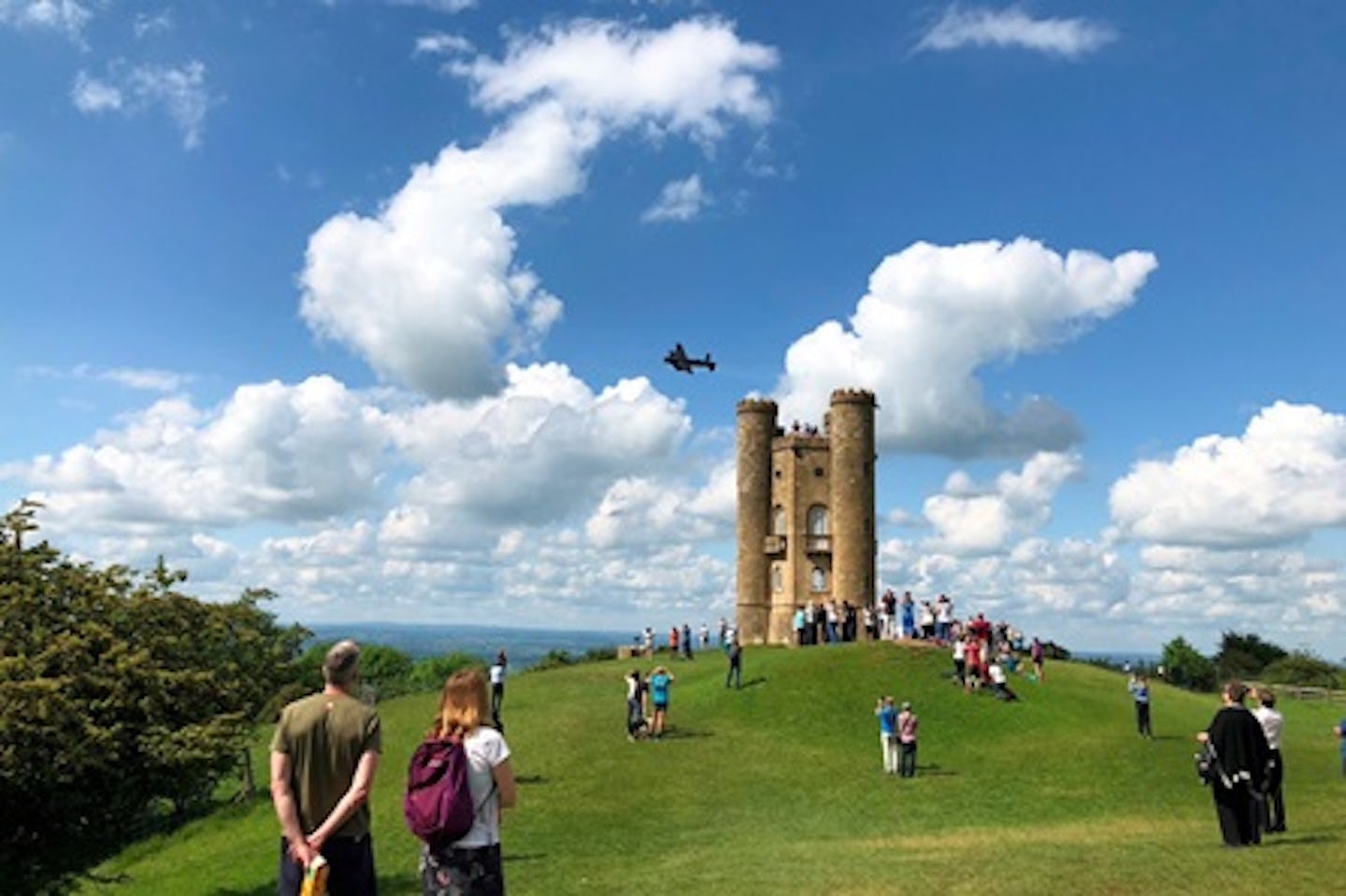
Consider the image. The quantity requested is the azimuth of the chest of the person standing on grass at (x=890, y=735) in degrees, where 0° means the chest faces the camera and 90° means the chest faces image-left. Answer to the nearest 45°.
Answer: approximately 135°

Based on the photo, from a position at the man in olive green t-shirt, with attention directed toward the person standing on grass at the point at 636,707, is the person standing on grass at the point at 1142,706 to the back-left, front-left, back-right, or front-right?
front-right

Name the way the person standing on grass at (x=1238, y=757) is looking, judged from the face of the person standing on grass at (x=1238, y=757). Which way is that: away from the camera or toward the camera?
away from the camera

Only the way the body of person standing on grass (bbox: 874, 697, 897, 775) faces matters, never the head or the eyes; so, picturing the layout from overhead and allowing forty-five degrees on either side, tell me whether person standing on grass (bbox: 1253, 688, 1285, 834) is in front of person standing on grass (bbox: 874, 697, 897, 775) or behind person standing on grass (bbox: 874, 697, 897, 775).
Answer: behind

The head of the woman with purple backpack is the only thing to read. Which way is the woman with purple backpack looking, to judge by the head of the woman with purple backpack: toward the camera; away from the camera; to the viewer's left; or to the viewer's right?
away from the camera

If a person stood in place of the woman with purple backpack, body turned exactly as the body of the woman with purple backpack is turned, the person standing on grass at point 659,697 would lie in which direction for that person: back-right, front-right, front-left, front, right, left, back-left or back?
front-left

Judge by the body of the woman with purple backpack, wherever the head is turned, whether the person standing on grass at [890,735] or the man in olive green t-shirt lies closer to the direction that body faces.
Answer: the person standing on grass

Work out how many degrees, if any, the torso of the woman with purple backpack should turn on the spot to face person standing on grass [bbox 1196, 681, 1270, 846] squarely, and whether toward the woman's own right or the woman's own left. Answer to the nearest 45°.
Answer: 0° — they already face them

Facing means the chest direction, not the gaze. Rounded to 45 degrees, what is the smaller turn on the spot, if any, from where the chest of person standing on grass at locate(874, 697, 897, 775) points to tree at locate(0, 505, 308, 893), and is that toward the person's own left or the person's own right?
approximately 90° to the person's own left

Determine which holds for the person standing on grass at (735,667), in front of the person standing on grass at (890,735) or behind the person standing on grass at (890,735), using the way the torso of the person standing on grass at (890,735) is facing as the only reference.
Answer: in front

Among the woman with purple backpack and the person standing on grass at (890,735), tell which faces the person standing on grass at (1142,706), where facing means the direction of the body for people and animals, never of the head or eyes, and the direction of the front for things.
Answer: the woman with purple backpack

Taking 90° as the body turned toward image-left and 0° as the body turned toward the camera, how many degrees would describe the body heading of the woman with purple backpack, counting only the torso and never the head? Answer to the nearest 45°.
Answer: approximately 225°

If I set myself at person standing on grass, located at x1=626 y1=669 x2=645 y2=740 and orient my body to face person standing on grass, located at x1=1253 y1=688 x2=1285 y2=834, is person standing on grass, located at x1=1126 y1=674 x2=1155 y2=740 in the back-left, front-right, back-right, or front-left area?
front-left

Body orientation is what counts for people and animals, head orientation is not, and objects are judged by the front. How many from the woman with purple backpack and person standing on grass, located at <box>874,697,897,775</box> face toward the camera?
0

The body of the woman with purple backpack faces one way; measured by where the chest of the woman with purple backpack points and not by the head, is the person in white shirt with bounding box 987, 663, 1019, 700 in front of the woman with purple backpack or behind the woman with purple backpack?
in front

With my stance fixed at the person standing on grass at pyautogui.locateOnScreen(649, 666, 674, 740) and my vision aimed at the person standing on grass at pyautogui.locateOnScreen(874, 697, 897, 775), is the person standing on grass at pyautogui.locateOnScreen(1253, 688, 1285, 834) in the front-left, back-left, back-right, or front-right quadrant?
front-right
